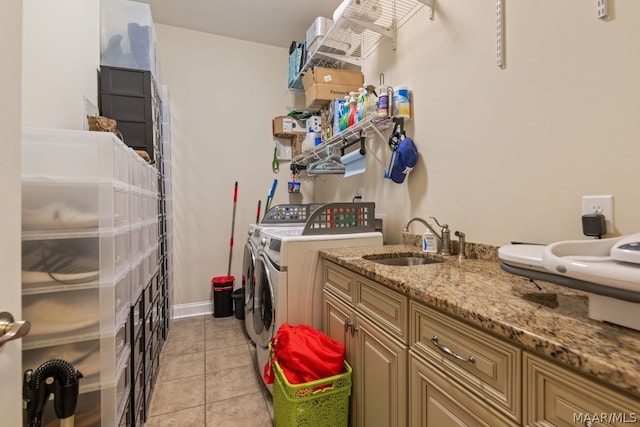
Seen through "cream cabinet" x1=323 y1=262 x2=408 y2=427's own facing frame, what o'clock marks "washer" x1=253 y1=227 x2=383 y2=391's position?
The washer is roughly at 3 o'clock from the cream cabinet.

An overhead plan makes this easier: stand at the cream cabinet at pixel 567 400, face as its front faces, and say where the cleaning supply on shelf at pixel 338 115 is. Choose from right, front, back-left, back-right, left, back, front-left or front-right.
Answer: right

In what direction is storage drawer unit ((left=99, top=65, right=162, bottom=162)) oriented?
to the viewer's right

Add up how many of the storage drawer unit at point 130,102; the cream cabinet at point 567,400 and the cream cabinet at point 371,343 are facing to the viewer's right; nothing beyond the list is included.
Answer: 1

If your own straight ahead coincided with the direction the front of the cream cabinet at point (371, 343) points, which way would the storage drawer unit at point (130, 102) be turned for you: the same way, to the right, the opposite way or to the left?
the opposite way

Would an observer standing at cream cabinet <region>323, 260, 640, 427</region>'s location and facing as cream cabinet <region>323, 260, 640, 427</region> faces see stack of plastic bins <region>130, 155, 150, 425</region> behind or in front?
in front

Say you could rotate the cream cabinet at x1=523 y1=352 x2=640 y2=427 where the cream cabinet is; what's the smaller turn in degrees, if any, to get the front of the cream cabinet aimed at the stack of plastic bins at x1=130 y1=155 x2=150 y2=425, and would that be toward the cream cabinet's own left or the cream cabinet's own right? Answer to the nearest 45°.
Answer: approximately 45° to the cream cabinet's own right

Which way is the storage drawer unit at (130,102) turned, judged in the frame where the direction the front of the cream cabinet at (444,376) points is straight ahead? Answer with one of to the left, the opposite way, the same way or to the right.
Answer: the opposite way

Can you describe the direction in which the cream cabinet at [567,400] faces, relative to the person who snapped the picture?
facing the viewer and to the left of the viewer

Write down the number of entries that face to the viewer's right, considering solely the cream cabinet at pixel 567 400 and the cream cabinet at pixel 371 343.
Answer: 0

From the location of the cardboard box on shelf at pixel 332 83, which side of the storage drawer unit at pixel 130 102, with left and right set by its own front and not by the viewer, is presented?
front
